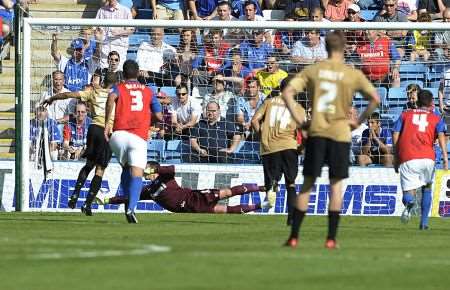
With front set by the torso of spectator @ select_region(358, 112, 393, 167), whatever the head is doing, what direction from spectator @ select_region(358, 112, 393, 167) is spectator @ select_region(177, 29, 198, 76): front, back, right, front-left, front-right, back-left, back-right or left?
right

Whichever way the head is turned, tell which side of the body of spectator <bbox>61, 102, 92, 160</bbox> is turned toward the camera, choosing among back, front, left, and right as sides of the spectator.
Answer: front

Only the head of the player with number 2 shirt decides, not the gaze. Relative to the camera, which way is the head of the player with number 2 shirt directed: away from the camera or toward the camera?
away from the camera

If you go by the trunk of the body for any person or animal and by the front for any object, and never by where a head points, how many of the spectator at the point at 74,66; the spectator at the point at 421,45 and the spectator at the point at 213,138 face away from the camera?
0

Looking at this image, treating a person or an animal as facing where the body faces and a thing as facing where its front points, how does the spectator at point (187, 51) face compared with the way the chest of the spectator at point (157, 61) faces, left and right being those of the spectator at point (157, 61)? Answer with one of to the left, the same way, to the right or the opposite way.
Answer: the same way

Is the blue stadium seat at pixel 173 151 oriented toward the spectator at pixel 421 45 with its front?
no

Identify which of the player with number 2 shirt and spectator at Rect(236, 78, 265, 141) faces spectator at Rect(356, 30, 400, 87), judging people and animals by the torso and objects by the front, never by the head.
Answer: the player with number 2 shirt

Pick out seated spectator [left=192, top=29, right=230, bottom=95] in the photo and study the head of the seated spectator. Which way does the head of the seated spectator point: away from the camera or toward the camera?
toward the camera

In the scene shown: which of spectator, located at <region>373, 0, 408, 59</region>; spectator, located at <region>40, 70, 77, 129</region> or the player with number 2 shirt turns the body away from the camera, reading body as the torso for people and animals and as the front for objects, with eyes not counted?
the player with number 2 shirt

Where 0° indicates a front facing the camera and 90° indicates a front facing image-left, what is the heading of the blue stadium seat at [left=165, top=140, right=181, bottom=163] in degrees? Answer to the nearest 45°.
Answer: approximately 0°

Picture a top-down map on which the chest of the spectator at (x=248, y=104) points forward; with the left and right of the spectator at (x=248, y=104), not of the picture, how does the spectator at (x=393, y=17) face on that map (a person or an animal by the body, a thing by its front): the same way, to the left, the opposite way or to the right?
the same way

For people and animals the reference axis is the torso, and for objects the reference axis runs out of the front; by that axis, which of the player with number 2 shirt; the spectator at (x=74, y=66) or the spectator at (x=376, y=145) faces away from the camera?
the player with number 2 shirt

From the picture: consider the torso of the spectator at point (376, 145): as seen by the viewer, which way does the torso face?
toward the camera

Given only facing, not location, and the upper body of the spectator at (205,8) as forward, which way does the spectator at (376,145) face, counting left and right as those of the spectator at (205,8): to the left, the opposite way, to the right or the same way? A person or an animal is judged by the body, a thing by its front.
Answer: the same way

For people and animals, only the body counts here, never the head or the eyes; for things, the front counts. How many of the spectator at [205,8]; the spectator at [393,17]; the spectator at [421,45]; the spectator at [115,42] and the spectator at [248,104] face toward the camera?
5

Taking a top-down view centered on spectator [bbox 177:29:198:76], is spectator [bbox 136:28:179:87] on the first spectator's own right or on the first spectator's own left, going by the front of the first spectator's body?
on the first spectator's own right

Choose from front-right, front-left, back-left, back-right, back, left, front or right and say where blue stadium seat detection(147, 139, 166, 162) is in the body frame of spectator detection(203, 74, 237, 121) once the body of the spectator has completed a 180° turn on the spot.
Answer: left

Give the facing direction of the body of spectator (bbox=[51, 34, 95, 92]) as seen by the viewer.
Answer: toward the camera

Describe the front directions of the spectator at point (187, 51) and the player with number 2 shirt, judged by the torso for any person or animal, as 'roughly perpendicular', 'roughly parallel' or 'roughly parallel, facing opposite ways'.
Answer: roughly parallel, facing opposite ways

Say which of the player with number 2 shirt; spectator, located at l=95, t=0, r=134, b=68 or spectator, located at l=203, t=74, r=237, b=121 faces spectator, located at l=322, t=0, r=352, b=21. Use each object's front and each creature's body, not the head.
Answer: the player with number 2 shirt
